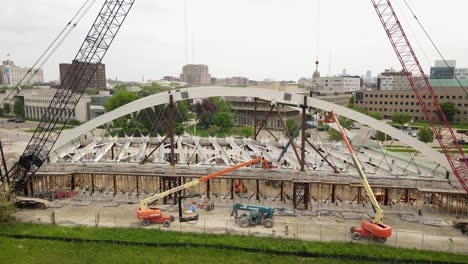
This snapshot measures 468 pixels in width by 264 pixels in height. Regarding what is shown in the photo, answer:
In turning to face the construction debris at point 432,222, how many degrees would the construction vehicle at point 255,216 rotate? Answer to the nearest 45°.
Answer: approximately 180°

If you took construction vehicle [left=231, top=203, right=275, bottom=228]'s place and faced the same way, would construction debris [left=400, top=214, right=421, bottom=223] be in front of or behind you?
behind

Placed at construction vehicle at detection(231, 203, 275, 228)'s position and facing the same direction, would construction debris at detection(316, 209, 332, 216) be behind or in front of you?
behind

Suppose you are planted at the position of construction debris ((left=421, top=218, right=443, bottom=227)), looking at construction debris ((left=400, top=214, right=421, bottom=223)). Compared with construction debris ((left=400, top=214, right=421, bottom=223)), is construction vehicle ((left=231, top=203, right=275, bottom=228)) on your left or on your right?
left

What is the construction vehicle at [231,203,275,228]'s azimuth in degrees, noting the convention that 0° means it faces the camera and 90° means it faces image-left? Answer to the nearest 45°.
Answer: approximately 90°

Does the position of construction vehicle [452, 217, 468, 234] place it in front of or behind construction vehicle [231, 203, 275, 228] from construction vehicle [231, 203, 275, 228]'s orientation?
behind

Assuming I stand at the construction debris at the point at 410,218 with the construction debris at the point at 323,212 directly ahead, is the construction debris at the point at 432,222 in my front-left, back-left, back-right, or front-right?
back-left
